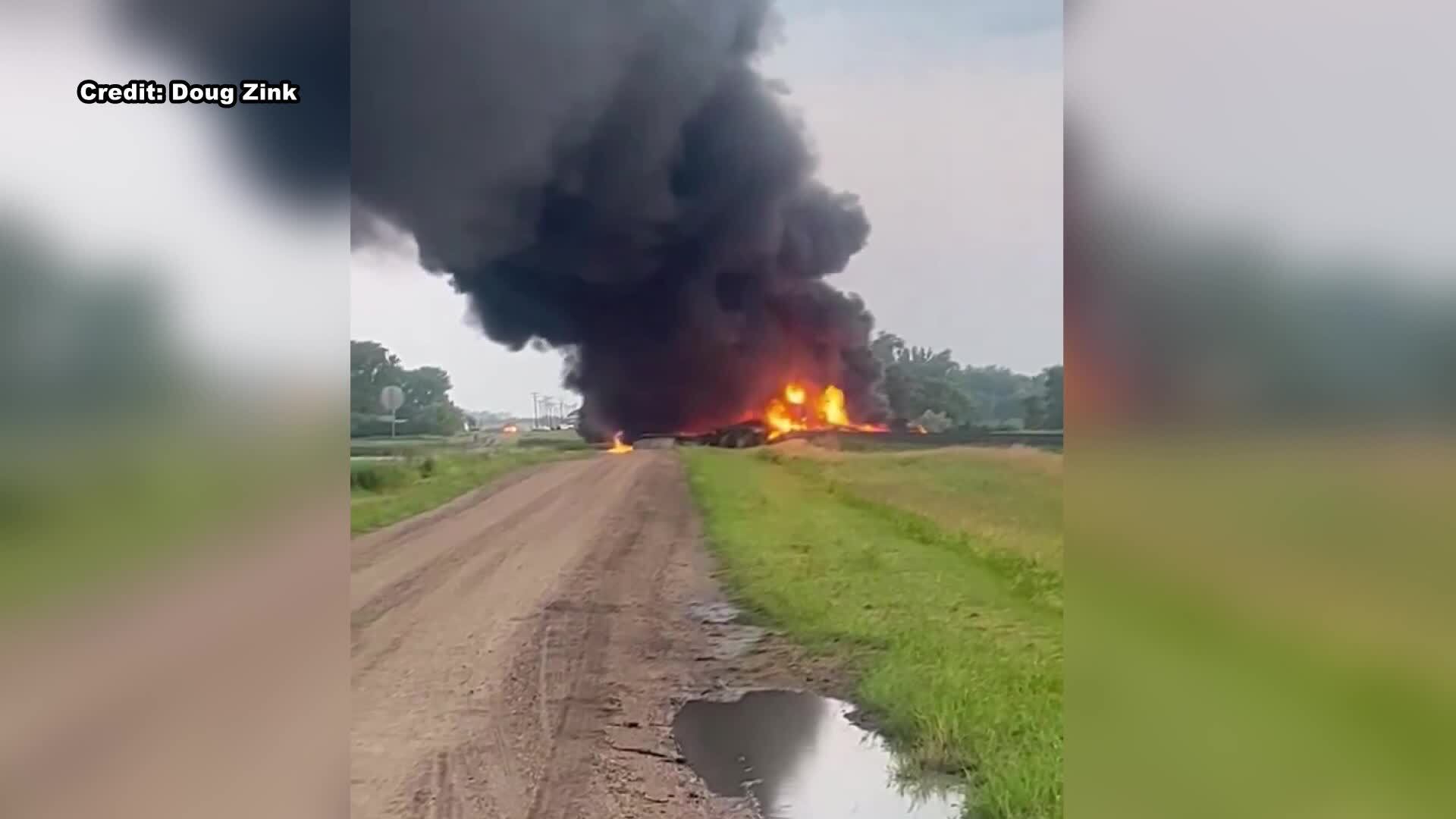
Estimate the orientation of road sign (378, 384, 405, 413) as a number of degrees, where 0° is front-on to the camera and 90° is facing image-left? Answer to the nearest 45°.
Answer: approximately 180°

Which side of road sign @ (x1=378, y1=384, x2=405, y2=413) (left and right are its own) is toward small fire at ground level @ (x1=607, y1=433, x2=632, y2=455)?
right

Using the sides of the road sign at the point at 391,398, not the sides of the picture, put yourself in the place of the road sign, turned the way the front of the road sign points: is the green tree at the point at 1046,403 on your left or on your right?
on your right

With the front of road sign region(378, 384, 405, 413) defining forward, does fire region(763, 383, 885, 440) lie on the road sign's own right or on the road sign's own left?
on the road sign's own right
